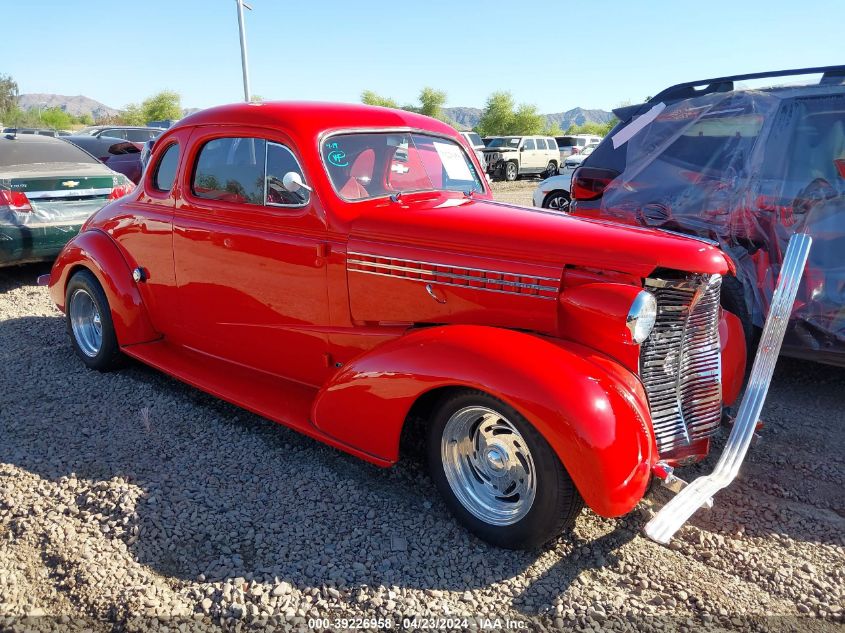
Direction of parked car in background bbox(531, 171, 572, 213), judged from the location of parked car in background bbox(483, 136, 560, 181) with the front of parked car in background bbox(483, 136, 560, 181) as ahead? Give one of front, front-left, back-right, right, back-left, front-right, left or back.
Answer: front-left

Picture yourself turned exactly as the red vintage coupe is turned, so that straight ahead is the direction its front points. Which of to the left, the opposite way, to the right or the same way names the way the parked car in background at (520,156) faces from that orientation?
to the right

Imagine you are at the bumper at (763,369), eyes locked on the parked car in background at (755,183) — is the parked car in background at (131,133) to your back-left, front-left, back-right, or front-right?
front-left

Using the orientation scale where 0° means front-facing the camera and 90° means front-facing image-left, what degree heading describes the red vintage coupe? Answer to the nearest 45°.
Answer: approximately 315°

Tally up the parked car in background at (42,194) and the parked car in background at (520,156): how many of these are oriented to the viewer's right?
0

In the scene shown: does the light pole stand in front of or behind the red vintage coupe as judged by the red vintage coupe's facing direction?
behind

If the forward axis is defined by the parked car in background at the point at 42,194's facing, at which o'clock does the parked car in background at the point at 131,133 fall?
the parked car in background at the point at 131,133 is roughly at 2 o'clock from the parked car in background at the point at 42,194.

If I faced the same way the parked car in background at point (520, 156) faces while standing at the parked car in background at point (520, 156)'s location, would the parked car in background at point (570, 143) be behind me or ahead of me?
behind

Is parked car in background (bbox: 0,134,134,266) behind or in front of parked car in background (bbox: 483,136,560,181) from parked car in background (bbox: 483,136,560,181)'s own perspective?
in front

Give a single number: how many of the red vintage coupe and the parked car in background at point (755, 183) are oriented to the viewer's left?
0
